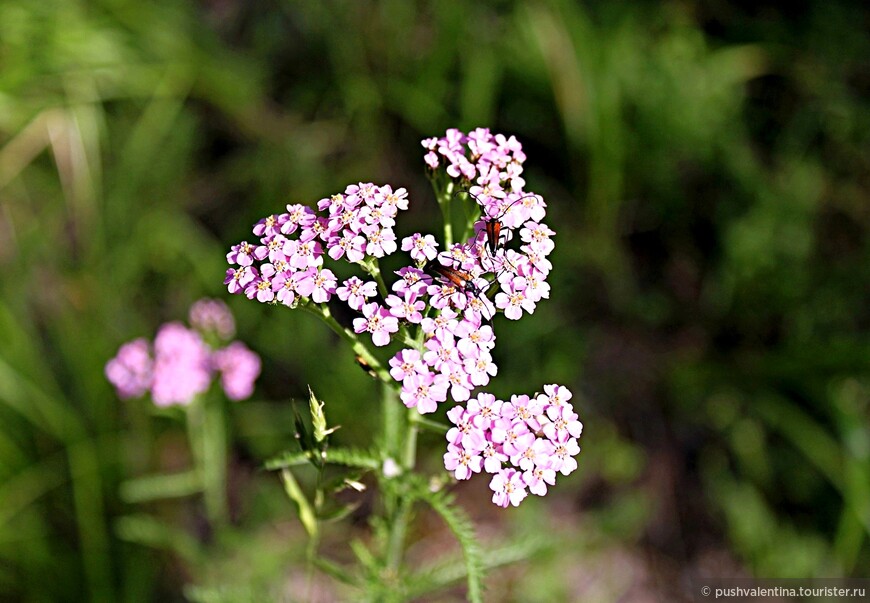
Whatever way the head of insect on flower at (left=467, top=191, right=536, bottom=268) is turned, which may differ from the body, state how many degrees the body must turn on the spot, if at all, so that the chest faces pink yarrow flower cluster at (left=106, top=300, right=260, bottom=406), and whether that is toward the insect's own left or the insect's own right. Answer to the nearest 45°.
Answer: approximately 45° to the insect's own left

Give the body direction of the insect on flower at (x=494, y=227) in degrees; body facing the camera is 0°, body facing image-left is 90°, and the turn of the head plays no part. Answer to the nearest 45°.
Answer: approximately 180°

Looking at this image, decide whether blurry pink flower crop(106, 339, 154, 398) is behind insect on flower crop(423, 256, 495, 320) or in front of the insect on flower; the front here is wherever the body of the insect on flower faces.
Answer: behind

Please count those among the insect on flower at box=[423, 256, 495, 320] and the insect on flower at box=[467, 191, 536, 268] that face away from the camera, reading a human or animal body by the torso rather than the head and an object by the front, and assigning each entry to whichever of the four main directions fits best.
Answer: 1

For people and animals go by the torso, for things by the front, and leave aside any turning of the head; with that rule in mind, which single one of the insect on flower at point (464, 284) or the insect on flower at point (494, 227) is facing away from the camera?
the insect on flower at point (494, 227)
